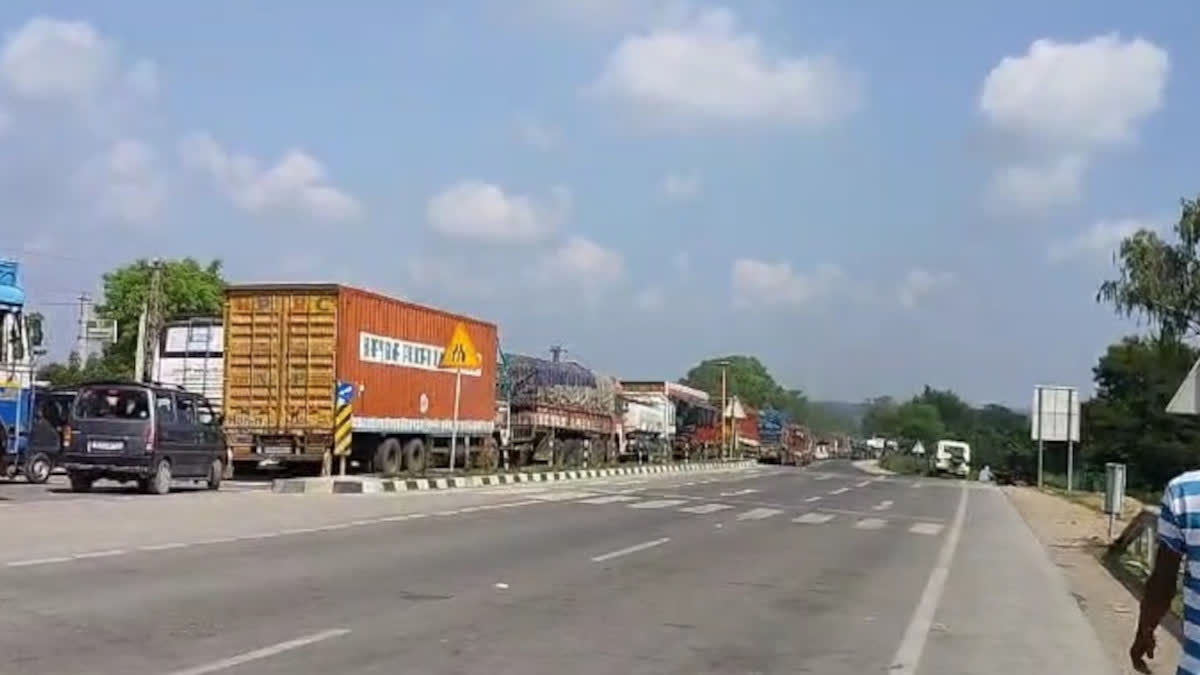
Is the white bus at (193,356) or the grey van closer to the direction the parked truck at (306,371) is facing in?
the white bus

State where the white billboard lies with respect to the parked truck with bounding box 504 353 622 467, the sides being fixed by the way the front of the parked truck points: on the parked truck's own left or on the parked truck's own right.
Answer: on the parked truck's own right

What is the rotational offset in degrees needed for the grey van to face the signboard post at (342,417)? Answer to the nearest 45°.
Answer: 0° — it already faces it

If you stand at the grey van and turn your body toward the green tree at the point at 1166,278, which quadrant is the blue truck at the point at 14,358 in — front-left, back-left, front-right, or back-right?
back-left

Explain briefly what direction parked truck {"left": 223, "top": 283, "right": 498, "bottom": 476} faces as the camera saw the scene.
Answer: facing away from the viewer and to the right of the viewer

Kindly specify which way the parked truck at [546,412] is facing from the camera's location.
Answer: facing away from the viewer and to the right of the viewer

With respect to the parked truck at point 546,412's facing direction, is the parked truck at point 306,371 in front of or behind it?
behind

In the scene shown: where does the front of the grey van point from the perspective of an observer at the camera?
facing away from the viewer and to the right of the viewer
